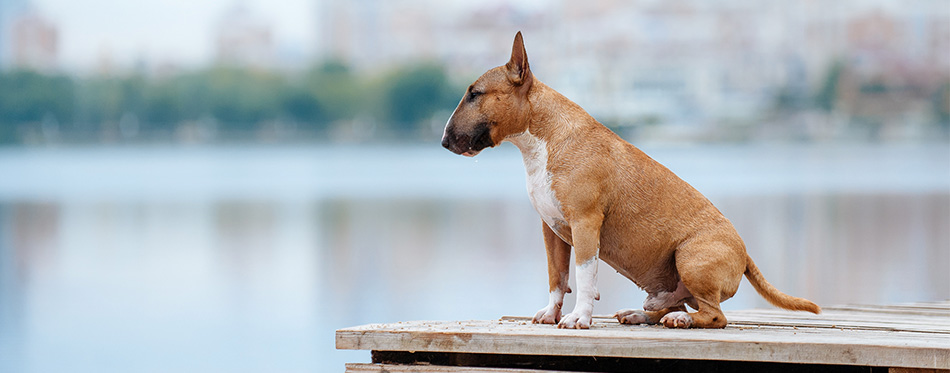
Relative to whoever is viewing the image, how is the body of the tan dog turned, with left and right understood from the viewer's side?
facing to the left of the viewer
